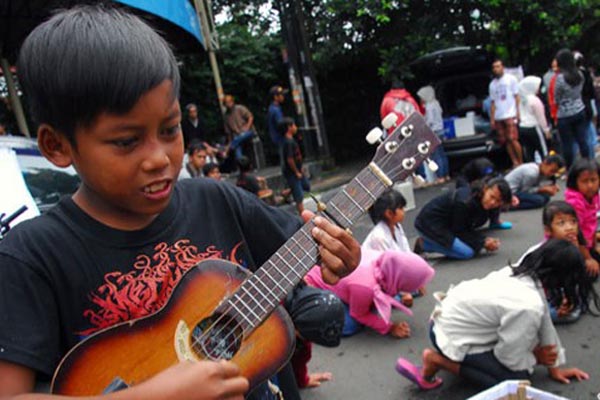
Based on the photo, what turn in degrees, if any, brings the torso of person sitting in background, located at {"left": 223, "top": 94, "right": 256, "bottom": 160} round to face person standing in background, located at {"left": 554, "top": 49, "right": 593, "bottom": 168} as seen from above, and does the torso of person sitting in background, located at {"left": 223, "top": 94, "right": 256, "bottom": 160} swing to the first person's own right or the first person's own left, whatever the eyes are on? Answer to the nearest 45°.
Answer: approximately 90° to the first person's own left

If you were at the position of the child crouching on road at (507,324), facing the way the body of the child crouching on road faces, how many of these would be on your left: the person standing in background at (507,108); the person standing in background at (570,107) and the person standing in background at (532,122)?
3

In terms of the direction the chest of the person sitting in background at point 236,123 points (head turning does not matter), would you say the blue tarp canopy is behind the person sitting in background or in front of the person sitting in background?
in front

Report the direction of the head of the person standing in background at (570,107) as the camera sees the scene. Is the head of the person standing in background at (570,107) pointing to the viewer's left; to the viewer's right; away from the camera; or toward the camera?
away from the camera

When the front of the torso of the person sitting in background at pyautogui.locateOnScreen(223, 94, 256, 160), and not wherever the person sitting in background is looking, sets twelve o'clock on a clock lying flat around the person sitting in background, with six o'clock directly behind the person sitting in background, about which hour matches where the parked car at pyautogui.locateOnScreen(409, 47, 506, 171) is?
The parked car is roughly at 8 o'clock from the person sitting in background.

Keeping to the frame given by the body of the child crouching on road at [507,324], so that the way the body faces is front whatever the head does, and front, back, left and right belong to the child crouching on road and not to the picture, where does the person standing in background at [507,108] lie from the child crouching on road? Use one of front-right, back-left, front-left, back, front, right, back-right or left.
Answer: left

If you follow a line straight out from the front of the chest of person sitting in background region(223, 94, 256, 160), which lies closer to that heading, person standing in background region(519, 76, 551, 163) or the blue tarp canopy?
the blue tarp canopy

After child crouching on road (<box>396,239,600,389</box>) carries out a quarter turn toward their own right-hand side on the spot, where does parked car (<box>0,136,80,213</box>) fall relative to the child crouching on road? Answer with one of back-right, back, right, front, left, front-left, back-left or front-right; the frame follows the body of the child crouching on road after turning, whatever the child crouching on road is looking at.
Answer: right

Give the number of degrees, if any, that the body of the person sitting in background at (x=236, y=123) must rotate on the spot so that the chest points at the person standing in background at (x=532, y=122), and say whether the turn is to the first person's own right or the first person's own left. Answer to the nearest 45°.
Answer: approximately 90° to the first person's own left

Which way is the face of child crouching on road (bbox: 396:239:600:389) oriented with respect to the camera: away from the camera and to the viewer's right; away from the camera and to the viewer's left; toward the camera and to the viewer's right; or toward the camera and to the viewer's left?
away from the camera and to the viewer's right

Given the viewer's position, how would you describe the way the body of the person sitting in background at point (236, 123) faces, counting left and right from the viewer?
facing the viewer and to the left of the viewer

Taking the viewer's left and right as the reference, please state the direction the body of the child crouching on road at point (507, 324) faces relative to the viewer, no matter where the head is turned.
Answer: facing to the right of the viewer

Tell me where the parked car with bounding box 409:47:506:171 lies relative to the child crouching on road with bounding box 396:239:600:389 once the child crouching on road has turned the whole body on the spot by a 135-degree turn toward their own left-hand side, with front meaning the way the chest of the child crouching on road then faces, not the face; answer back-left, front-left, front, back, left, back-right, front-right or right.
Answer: front-right

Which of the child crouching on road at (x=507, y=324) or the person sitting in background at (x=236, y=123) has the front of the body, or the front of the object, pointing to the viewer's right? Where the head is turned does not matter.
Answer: the child crouching on road

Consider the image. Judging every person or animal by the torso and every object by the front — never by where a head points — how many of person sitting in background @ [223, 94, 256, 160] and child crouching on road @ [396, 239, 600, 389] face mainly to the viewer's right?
1
